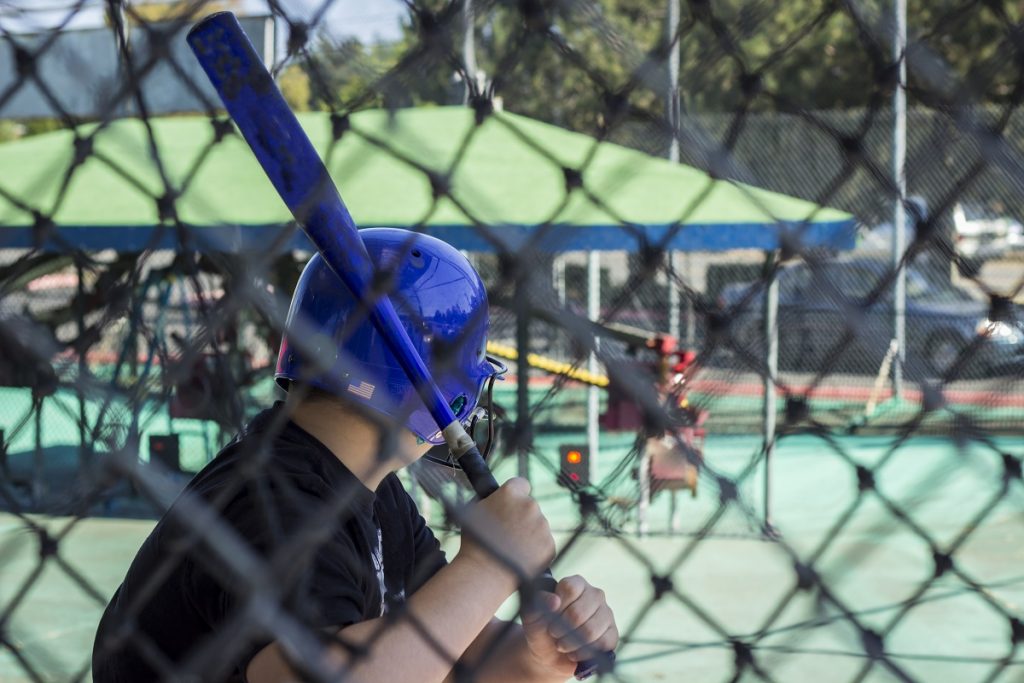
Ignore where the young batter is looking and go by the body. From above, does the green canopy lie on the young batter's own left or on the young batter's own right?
on the young batter's own left

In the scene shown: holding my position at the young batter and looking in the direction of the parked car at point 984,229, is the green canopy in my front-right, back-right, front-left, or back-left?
front-left

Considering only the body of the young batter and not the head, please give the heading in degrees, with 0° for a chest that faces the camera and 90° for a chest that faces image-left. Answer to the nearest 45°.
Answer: approximately 270°

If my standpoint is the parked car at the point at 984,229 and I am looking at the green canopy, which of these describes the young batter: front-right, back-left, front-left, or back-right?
front-left

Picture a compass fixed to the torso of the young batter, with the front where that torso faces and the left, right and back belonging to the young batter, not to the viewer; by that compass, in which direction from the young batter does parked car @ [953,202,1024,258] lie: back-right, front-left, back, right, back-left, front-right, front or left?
front-left
